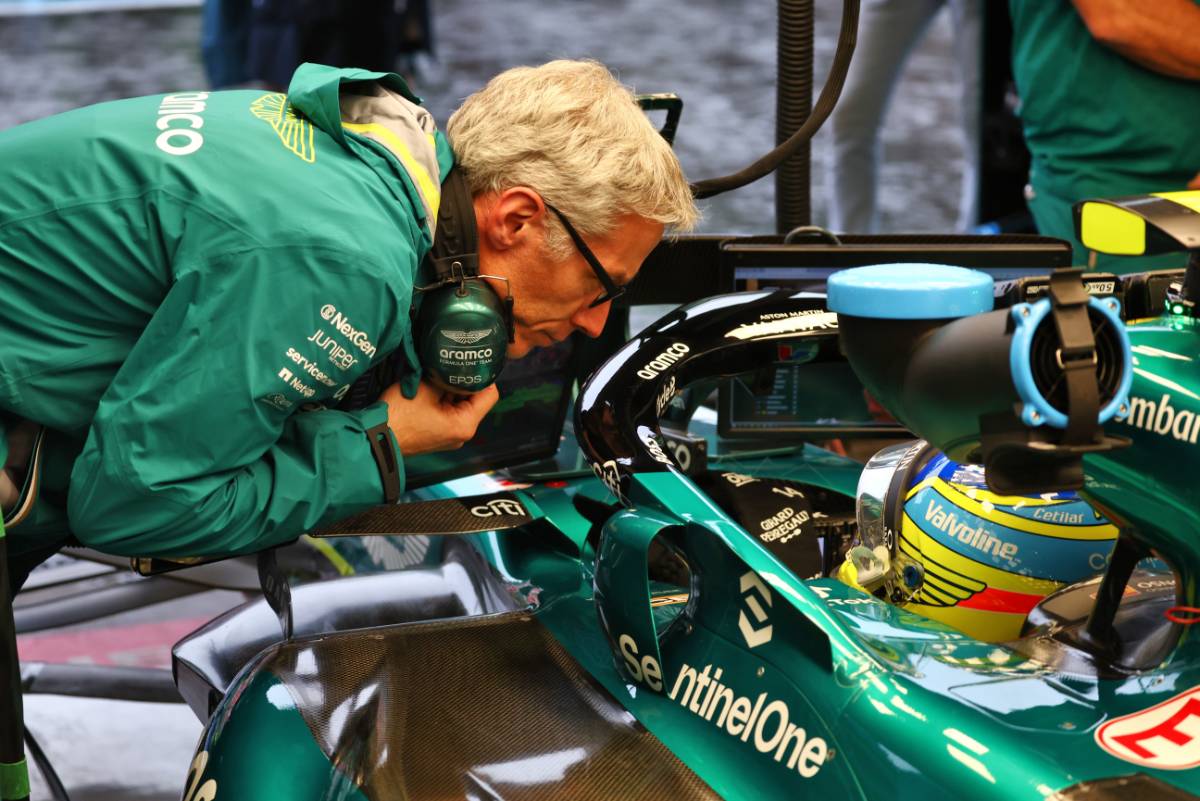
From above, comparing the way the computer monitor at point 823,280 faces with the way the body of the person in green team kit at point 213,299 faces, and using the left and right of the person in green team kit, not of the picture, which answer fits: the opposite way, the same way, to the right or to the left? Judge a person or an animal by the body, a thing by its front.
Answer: to the right

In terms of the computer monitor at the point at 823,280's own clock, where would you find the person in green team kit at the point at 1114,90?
The person in green team kit is roughly at 7 o'clock from the computer monitor.

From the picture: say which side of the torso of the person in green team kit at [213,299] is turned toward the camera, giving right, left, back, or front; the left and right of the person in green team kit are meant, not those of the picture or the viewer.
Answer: right

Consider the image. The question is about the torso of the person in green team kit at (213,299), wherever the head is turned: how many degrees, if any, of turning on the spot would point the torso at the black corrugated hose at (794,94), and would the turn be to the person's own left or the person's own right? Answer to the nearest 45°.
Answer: approximately 45° to the person's own left
